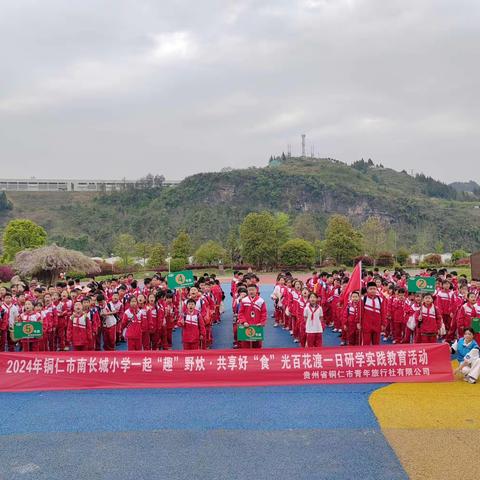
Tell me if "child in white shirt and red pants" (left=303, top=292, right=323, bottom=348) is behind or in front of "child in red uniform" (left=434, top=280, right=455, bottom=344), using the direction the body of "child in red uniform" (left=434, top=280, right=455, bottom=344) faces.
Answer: in front

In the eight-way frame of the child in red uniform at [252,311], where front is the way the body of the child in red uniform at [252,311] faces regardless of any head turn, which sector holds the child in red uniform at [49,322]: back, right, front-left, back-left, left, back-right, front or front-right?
right

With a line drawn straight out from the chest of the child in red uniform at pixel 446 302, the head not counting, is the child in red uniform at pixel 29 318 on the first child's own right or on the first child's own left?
on the first child's own right

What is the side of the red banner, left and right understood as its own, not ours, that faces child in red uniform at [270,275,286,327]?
back

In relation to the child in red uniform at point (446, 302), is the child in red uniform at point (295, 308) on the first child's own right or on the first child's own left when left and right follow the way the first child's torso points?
on the first child's own right

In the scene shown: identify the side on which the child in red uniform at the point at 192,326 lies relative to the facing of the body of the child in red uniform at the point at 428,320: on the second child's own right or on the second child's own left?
on the second child's own right

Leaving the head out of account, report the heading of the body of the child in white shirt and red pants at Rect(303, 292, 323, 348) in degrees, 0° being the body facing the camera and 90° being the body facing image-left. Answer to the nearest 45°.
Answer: approximately 0°
